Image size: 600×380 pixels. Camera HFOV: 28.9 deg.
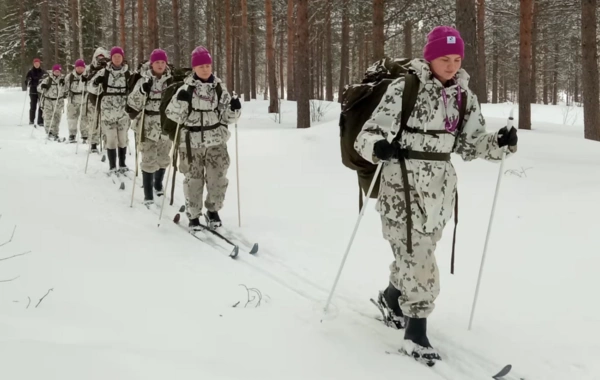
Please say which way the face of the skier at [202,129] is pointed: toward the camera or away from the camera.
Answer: toward the camera

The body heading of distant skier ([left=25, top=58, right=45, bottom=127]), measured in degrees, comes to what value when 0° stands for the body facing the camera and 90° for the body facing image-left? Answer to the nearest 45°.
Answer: approximately 0°

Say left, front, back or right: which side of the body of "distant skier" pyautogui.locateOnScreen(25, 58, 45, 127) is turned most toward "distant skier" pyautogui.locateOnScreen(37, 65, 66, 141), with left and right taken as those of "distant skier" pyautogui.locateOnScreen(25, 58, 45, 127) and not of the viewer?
front

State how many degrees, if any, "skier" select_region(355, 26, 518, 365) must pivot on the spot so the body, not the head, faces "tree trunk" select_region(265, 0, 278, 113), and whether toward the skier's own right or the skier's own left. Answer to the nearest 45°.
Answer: approximately 135° to the skier's own left

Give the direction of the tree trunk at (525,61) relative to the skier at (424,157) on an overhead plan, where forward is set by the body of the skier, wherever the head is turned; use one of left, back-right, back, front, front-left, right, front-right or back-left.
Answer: back-left

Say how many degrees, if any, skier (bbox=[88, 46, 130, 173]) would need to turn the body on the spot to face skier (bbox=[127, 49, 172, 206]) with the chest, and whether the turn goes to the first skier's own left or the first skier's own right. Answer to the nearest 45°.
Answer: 0° — they already face them

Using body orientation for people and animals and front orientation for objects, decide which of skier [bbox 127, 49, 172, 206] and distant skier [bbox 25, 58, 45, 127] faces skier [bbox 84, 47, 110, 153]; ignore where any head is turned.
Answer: the distant skier

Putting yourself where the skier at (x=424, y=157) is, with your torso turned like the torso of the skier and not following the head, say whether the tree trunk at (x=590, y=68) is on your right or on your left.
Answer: on your left

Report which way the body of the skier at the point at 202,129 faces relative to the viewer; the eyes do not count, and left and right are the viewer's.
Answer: facing the viewer
